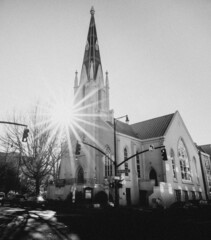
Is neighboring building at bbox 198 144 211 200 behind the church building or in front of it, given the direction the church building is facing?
behind

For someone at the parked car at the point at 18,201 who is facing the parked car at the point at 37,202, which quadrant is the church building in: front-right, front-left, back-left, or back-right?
front-left

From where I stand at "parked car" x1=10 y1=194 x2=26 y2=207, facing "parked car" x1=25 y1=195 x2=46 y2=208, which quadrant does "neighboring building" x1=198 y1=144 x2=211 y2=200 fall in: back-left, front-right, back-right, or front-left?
front-left

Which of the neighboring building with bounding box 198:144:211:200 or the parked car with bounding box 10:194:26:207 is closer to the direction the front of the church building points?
the parked car

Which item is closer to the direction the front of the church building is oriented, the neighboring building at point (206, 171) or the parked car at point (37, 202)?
the parked car

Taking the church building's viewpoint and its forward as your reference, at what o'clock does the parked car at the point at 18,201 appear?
The parked car is roughly at 1 o'clock from the church building.

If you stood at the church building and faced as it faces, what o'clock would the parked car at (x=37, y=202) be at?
The parked car is roughly at 12 o'clock from the church building.
